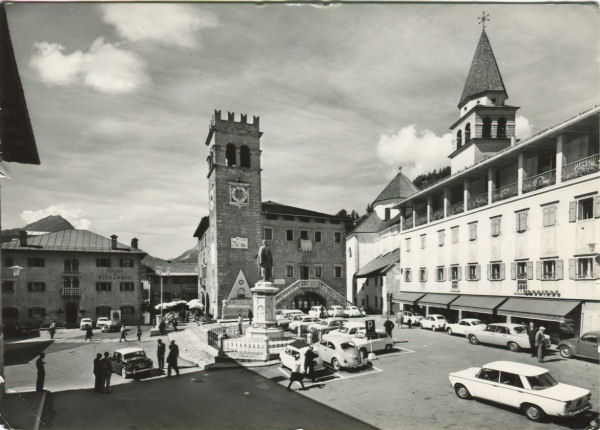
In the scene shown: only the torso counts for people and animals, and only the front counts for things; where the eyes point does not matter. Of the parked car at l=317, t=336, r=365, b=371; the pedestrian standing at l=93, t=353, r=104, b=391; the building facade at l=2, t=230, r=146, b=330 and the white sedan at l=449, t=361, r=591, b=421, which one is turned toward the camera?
the building facade

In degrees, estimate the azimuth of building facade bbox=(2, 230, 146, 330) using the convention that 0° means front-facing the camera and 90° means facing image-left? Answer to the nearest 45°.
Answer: approximately 0°

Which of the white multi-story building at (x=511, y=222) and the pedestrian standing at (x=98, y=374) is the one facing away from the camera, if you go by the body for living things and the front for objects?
the pedestrian standing

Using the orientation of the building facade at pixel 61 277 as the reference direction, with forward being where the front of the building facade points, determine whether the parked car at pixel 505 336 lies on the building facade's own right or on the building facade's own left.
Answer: on the building facade's own left

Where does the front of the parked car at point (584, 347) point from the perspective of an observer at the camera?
facing to the left of the viewer

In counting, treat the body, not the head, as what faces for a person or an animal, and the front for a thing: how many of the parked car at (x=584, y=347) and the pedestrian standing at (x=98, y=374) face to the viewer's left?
1
